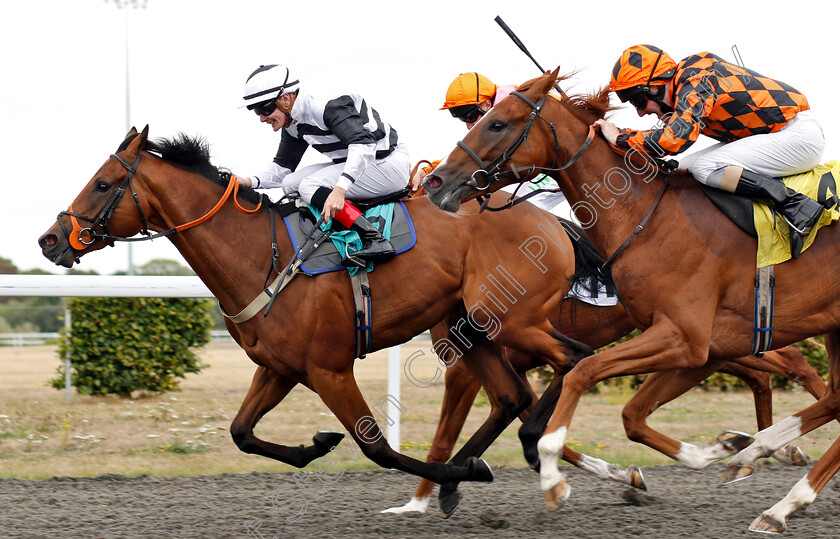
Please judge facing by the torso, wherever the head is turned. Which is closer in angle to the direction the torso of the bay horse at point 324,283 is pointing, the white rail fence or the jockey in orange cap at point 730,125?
the white rail fence

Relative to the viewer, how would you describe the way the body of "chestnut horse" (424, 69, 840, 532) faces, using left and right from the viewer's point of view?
facing to the left of the viewer

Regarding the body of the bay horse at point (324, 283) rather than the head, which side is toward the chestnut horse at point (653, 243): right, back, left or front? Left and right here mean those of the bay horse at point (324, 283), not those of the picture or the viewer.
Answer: back

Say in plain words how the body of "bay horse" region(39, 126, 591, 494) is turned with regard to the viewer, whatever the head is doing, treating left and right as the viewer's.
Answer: facing to the left of the viewer

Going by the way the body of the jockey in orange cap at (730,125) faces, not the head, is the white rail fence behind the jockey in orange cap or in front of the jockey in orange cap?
in front

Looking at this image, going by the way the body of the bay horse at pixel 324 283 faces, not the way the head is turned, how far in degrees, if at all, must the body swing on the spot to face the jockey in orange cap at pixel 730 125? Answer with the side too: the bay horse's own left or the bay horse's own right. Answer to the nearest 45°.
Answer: approximately 180°

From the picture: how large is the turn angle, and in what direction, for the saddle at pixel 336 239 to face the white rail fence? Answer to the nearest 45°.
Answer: approximately 45° to its right

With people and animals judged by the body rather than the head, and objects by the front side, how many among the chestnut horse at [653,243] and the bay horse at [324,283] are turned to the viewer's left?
2

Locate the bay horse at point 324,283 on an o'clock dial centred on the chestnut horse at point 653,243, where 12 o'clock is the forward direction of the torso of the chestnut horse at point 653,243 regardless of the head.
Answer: the bay horse at point 324,283 is roughly at 12 o'clock from the chestnut horse at point 653,243.

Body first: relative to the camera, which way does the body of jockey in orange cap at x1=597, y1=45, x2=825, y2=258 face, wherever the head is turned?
to the viewer's left

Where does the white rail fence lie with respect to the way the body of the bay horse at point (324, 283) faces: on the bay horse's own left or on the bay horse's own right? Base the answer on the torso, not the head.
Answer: on the bay horse's own right

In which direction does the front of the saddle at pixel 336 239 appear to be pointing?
to the viewer's left
